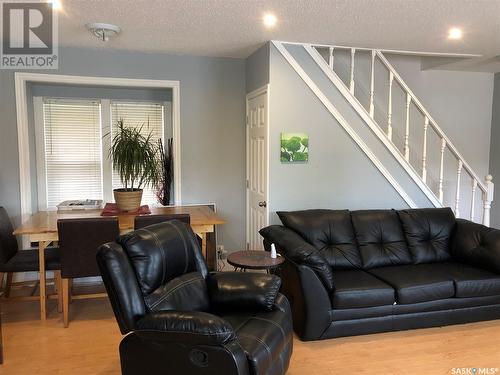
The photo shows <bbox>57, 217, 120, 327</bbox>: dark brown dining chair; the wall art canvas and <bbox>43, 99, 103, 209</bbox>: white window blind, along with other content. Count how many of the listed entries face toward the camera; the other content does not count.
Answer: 2

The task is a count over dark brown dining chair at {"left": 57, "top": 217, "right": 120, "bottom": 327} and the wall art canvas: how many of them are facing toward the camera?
1

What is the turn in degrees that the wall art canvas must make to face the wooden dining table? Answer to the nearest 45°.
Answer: approximately 90° to its right

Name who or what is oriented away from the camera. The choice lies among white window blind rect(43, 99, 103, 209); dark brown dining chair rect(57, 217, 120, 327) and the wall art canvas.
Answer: the dark brown dining chair

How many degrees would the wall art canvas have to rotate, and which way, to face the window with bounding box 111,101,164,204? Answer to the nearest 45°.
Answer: approximately 90° to its right

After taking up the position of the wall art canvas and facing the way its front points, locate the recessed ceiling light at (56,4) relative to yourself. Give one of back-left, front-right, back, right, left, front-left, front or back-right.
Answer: front-right

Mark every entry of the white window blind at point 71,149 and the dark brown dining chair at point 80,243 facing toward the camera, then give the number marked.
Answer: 1

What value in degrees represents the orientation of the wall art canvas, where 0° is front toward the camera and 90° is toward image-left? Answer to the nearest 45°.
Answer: approximately 0°

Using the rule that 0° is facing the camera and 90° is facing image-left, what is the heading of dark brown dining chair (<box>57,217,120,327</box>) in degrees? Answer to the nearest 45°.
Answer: approximately 180°

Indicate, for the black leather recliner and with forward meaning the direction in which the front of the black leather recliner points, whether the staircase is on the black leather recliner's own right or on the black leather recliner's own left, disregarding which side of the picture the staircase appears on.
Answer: on the black leather recliner's own left

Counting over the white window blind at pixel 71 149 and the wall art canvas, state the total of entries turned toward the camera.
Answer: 2

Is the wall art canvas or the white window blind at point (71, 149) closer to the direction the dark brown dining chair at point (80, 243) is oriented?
the white window blind
